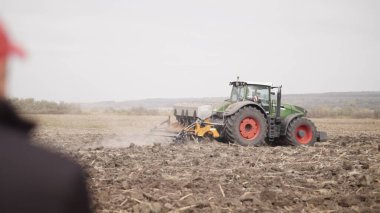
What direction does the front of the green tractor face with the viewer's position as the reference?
facing to the right of the viewer
